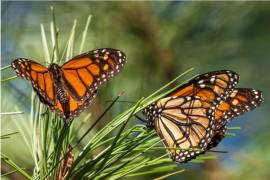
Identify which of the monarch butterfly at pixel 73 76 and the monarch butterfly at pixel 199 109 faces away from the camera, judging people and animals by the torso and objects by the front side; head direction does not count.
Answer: the monarch butterfly at pixel 73 76

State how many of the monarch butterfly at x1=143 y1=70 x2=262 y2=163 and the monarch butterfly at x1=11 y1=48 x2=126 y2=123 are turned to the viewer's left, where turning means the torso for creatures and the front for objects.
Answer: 1

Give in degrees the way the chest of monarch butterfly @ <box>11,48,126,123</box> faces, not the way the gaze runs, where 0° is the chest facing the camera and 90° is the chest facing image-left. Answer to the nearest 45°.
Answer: approximately 180°

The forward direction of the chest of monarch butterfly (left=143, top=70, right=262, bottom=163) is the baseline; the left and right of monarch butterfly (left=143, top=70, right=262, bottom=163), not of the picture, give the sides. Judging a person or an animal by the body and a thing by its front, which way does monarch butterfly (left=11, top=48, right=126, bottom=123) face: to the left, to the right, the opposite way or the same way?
to the right

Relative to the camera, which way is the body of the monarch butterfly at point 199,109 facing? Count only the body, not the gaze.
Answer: to the viewer's left
